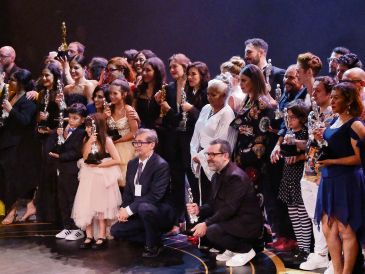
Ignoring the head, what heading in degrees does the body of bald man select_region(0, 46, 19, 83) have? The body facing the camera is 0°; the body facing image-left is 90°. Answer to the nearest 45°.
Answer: approximately 45°

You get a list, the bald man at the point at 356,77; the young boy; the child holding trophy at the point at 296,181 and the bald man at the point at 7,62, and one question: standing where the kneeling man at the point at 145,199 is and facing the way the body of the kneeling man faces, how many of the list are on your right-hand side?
2

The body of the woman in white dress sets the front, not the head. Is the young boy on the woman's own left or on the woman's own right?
on the woman's own right

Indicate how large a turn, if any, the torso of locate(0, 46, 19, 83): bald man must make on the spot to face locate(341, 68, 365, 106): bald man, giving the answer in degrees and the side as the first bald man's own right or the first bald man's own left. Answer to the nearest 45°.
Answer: approximately 90° to the first bald man's own left

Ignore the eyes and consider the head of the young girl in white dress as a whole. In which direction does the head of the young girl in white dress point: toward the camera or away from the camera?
toward the camera

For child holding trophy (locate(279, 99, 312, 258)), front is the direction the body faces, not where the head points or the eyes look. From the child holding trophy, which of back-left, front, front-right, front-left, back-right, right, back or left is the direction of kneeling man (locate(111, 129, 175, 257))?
front-right

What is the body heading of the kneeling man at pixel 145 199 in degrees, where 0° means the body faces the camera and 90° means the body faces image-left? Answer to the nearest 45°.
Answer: approximately 45°

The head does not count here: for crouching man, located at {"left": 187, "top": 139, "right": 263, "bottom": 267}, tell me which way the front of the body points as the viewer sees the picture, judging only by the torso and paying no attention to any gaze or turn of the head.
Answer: to the viewer's left

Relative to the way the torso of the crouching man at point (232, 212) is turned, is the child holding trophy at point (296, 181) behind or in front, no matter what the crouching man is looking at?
behind

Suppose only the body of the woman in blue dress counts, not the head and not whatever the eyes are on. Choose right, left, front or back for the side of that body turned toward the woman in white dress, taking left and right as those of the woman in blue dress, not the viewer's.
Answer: right

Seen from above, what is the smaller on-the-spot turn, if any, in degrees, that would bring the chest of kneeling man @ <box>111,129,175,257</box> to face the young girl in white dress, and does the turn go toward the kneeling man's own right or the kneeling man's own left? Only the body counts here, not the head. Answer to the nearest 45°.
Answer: approximately 90° to the kneeling man's own right

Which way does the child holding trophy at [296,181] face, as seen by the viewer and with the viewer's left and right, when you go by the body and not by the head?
facing the viewer and to the left of the viewer

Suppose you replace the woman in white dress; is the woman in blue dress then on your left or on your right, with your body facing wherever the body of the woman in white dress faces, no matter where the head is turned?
on your left

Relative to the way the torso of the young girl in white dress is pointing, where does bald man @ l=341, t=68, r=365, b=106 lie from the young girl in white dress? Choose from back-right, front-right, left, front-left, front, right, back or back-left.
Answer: left
